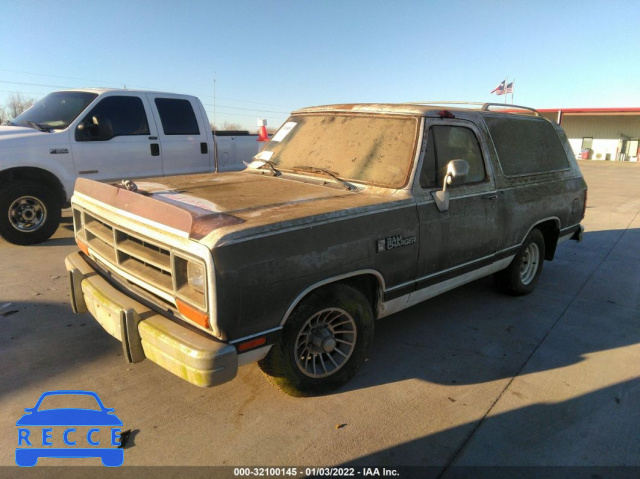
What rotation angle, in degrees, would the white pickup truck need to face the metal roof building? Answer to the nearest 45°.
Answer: approximately 180°

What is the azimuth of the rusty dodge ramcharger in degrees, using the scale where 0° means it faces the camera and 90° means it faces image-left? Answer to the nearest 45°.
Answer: approximately 45°

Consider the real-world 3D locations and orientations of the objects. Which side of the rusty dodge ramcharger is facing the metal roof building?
back

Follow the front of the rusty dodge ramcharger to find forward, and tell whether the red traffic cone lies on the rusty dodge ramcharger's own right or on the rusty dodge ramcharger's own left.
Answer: on the rusty dodge ramcharger's own right

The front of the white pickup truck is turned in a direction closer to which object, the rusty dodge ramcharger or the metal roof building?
the rusty dodge ramcharger

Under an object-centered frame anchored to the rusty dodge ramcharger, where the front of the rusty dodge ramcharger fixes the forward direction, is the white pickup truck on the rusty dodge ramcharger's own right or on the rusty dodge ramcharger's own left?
on the rusty dodge ramcharger's own right

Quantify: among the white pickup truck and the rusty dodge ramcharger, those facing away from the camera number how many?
0

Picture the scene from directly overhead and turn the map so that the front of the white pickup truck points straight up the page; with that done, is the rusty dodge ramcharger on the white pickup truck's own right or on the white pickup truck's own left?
on the white pickup truck's own left

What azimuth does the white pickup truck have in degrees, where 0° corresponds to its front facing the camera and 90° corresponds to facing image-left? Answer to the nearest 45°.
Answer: approximately 45°

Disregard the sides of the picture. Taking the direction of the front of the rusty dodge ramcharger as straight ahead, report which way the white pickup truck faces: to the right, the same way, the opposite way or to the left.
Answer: the same way
